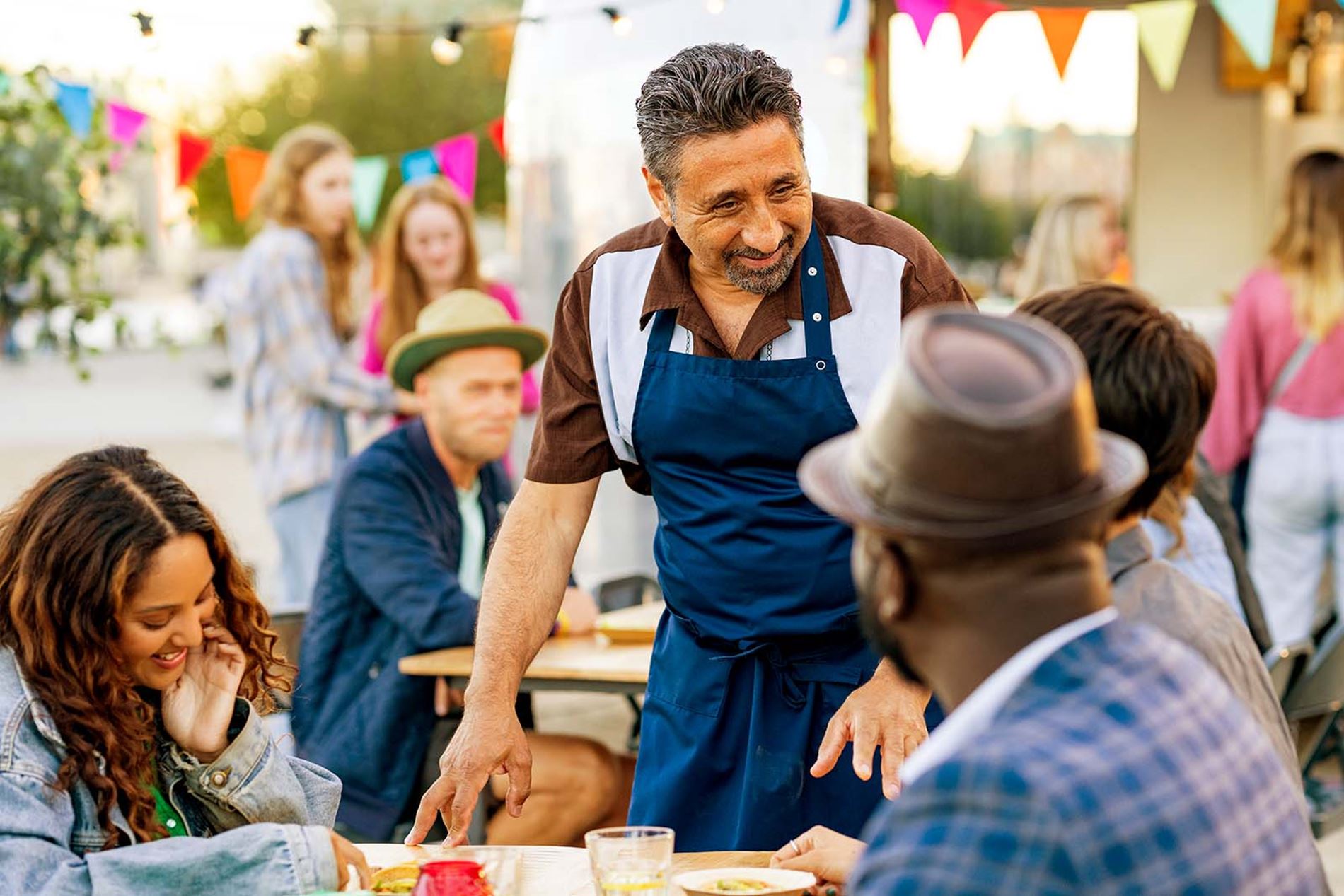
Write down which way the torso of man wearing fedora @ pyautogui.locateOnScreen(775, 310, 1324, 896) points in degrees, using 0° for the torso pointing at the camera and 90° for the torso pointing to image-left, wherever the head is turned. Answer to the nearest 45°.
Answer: approximately 135°

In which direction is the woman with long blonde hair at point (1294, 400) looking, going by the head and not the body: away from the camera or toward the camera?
away from the camera

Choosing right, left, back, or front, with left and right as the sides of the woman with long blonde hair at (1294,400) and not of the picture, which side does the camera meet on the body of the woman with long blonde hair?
back

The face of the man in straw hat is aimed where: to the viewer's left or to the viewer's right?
to the viewer's right

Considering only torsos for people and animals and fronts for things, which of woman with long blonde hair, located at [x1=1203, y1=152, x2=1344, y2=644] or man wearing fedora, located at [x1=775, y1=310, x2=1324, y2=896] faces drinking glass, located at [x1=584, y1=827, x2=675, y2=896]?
the man wearing fedora

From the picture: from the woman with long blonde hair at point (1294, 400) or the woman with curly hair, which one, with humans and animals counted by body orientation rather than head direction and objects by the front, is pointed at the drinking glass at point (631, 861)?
the woman with curly hair

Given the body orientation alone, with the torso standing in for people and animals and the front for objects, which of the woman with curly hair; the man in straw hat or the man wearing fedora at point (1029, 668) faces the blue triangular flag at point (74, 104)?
the man wearing fedora

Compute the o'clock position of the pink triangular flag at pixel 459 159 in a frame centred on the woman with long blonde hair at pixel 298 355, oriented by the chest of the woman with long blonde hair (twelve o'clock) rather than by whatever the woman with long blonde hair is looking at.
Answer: The pink triangular flag is roughly at 10 o'clock from the woman with long blonde hair.

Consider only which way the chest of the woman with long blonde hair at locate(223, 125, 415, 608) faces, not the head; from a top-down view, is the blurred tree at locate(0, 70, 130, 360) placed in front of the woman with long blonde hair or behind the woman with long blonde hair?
behind

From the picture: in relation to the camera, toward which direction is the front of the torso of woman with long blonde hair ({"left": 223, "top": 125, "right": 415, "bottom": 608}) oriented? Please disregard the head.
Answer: to the viewer's right

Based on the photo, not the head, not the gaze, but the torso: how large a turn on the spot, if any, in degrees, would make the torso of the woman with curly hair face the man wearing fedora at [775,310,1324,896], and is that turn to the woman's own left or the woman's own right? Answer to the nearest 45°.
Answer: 0° — they already face them

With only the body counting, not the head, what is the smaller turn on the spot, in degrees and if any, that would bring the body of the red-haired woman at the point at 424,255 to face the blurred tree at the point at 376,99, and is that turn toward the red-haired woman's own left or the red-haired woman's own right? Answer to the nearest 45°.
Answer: approximately 180°

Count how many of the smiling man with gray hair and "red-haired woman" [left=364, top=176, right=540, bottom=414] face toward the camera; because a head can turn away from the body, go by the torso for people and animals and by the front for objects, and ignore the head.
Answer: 2

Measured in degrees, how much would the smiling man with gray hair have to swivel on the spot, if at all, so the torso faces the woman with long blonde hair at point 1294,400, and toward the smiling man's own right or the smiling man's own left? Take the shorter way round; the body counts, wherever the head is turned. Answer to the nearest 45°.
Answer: approximately 135° to the smiling man's own left
